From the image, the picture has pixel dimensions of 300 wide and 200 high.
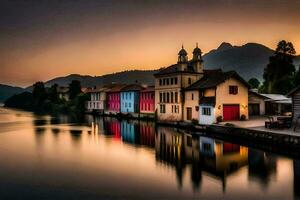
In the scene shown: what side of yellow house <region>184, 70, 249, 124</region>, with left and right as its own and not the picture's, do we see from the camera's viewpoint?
front
